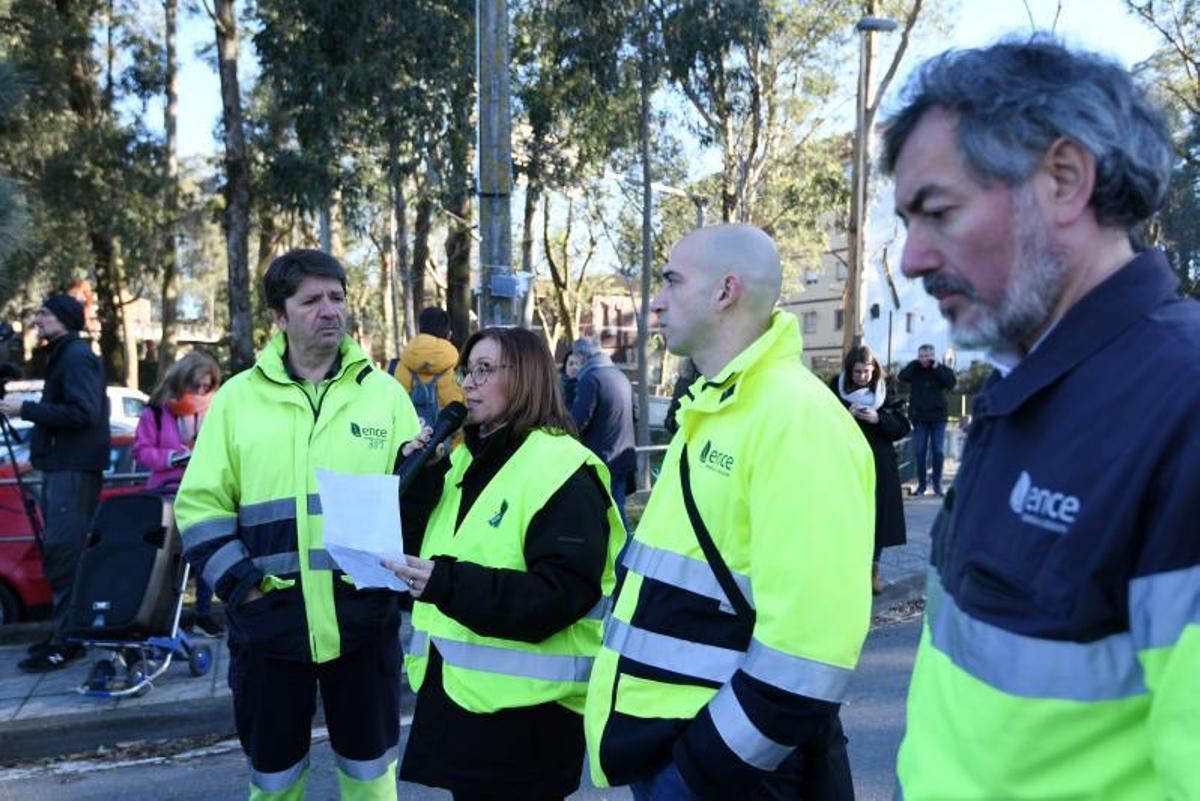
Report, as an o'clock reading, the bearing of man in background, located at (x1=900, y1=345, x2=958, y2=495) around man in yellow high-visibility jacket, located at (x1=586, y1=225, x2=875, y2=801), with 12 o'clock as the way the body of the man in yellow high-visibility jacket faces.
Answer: The man in background is roughly at 5 o'clock from the man in yellow high-visibility jacket.

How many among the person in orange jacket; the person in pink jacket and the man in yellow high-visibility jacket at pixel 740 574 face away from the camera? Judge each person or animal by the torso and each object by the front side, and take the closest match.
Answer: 1

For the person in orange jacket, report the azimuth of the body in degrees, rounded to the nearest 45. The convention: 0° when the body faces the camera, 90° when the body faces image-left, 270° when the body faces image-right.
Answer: approximately 180°

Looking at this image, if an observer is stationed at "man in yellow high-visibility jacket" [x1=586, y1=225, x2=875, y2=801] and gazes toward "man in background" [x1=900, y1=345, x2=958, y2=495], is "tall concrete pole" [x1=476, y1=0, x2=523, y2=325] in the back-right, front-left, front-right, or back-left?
front-left

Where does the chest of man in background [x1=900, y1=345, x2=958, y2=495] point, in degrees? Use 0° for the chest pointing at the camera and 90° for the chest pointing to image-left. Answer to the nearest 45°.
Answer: approximately 0°

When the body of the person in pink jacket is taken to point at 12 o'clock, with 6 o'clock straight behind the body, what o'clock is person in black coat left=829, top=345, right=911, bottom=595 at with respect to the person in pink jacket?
The person in black coat is roughly at 11 o'clock from the person in pink jacket.

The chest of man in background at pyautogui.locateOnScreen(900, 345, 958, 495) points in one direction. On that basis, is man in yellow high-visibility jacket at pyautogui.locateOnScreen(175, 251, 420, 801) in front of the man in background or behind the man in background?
in front

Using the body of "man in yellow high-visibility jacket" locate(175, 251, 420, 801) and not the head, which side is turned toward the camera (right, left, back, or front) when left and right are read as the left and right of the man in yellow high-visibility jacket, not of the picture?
front

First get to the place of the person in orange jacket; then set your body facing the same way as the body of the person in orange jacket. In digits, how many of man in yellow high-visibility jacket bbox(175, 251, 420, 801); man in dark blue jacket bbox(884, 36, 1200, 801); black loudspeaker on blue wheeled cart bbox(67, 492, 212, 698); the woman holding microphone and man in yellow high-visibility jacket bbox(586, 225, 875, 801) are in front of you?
0

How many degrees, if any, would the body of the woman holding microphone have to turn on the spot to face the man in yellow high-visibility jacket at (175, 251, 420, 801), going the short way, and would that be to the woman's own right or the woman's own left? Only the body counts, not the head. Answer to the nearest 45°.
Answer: approximately 90° to the woman's own right

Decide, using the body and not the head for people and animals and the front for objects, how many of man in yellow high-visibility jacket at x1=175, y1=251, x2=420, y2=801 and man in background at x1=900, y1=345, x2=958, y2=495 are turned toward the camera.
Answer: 2

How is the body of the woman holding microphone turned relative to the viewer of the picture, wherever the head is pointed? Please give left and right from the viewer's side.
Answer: facing the viewer and to the left of the viewer

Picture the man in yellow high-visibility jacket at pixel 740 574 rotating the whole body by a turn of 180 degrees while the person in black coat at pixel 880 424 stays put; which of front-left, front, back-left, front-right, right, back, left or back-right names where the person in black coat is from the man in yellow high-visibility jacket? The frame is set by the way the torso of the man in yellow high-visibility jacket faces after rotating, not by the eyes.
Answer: front-left

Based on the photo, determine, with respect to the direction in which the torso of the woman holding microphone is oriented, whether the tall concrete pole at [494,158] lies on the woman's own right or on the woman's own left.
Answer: on the woman's own right

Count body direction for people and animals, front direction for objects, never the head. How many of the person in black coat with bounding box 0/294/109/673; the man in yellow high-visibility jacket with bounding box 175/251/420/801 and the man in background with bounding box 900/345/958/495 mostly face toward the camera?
2

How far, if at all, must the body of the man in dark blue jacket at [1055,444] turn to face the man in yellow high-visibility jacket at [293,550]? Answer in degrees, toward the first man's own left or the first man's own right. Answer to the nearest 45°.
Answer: approximately 90° to the first man's own right

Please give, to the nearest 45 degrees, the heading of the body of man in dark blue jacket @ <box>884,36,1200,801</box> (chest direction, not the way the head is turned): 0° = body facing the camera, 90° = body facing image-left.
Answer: approximately 45°
